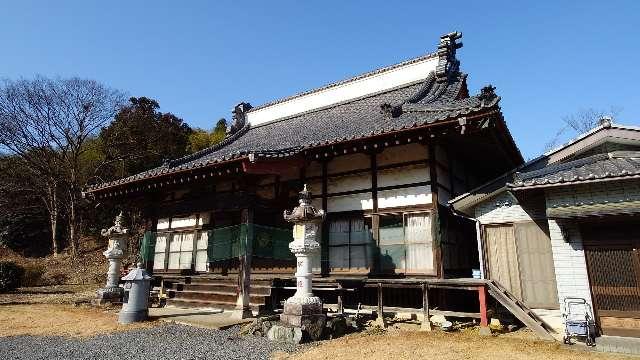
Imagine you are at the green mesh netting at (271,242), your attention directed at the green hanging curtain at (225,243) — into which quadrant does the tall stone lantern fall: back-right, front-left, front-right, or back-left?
back-left

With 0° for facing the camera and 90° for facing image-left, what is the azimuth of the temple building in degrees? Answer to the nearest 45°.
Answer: approximately 45°

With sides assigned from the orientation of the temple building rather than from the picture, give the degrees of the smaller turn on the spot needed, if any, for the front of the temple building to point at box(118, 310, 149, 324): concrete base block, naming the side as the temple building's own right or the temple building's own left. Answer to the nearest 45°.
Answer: approximately 45° to the temple building's own right

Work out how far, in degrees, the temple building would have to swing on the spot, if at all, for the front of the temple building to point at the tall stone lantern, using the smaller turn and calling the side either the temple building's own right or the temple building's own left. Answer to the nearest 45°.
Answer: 0° — it already faces it

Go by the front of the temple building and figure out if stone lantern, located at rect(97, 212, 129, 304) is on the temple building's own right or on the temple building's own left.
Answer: on the temple building's own right
